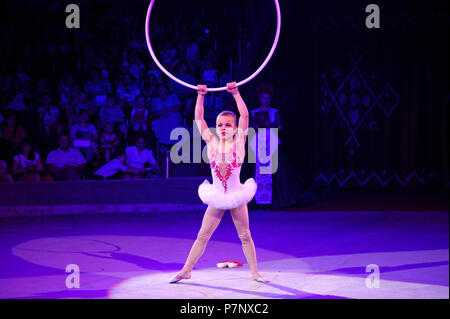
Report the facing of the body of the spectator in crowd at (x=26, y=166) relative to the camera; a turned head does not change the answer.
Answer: toward the camera

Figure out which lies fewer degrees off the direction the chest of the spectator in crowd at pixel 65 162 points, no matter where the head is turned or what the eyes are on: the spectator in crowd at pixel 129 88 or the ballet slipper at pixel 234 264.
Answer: the ballet slipper

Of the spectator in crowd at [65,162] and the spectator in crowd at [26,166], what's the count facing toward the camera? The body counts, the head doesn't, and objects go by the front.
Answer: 2

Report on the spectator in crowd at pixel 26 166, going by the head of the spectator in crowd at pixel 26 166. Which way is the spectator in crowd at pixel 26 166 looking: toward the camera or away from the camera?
toward the camera

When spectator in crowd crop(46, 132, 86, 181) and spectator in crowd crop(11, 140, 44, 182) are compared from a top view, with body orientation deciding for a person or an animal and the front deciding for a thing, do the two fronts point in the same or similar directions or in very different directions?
same or similar directions

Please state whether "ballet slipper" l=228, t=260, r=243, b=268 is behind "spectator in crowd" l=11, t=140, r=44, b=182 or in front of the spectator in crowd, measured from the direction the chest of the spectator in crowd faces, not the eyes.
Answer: in front

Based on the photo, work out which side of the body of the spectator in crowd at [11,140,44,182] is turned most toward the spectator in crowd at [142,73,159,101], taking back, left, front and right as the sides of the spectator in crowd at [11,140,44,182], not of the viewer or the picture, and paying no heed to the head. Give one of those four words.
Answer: back

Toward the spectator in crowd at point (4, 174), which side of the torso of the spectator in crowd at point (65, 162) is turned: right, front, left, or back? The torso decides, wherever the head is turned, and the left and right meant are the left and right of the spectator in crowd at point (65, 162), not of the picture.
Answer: right

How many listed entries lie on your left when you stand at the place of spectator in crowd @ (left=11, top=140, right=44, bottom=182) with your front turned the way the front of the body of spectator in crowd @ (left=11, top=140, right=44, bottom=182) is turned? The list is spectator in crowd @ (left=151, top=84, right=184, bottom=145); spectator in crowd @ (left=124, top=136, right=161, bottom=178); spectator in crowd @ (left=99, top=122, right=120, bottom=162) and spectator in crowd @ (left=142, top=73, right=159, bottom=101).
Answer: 4

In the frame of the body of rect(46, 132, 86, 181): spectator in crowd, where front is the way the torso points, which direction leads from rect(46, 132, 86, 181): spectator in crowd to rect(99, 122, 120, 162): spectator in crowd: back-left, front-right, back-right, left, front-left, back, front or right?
left

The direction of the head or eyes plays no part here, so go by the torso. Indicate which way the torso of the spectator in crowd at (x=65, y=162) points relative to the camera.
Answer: toward the camera
